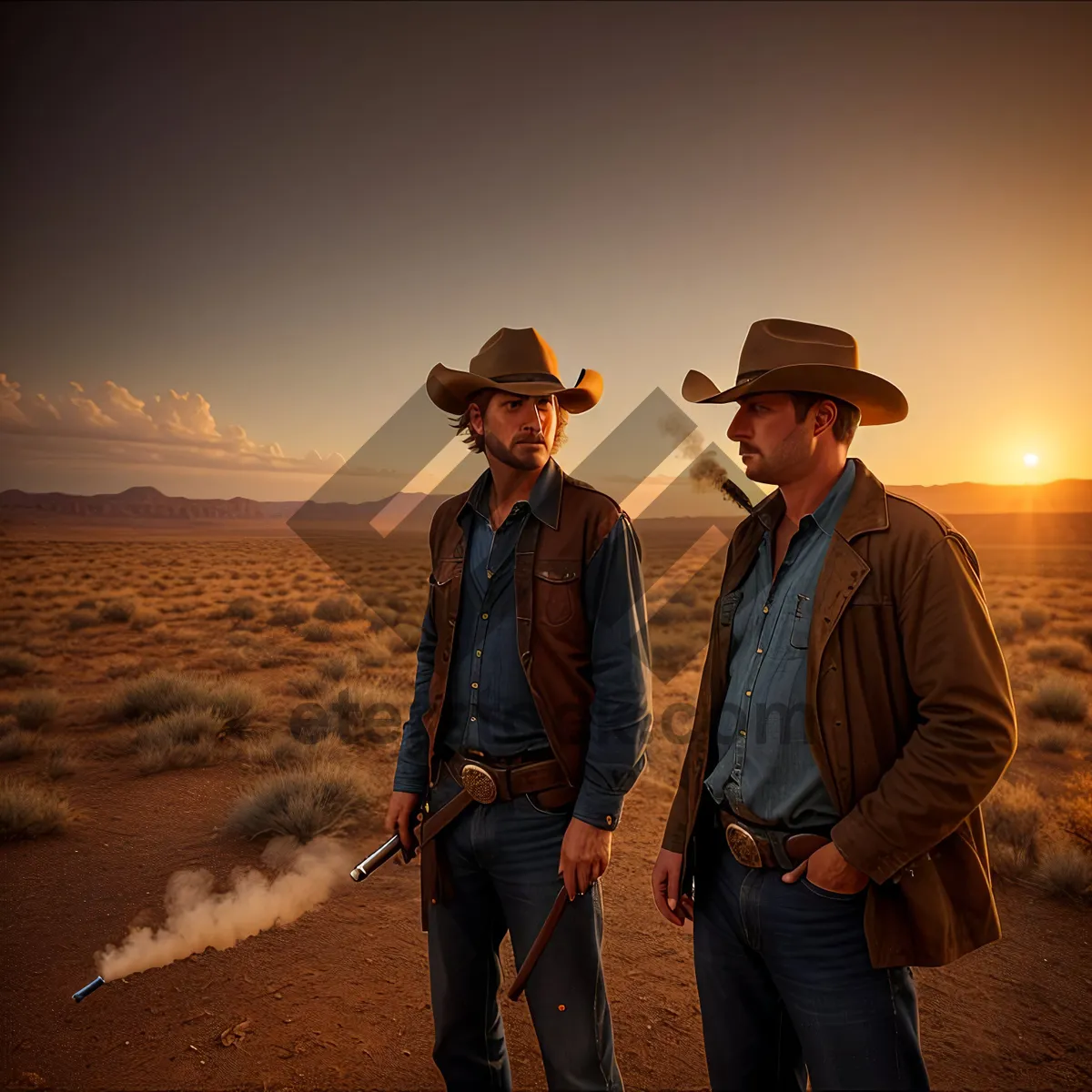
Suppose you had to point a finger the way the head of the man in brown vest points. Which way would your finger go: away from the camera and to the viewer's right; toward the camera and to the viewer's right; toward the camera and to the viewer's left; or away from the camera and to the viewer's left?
toward the camera and to the viewer's right

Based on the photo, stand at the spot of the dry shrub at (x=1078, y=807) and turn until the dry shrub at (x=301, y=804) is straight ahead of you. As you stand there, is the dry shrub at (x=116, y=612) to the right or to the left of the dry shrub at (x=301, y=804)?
right

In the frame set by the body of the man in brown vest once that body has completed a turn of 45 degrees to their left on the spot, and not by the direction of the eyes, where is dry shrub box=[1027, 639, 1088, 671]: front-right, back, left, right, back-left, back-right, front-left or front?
back-left

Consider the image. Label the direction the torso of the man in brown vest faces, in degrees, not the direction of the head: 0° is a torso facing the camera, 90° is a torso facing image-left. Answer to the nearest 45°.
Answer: approximately 45°

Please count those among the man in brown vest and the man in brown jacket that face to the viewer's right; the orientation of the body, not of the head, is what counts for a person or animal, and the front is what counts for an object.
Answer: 0

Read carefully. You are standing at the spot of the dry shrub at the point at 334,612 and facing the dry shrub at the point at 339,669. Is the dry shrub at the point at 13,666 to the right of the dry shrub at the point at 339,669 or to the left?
right

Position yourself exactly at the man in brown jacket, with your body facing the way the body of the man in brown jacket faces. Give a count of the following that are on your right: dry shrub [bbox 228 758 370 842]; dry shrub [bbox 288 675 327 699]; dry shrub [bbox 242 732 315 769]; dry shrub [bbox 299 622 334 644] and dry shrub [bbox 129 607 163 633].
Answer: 5

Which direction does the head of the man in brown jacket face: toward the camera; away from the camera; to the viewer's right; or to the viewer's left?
to the viewer's left

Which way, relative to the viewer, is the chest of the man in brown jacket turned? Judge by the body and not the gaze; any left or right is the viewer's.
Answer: facing the viewer and to the left of the viewer

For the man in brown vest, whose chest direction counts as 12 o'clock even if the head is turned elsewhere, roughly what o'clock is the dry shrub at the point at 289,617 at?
The dry shrub is roughly at 4 o'clock from the man in brown vest.

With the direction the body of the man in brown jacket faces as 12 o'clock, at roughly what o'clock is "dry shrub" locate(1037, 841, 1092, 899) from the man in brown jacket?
The dry shrub is roughly at 5 o'clock from the man in brown jacket.

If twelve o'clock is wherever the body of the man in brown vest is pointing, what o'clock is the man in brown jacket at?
The man in brown jacket is roughly at 9 o'clock from the man in brown vest.

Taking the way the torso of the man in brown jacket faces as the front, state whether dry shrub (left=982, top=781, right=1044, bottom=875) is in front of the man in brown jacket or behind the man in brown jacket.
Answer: behind

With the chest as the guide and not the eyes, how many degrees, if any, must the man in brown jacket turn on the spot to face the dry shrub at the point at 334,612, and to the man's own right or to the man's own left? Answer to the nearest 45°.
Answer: approximately 90° to the man's own right
